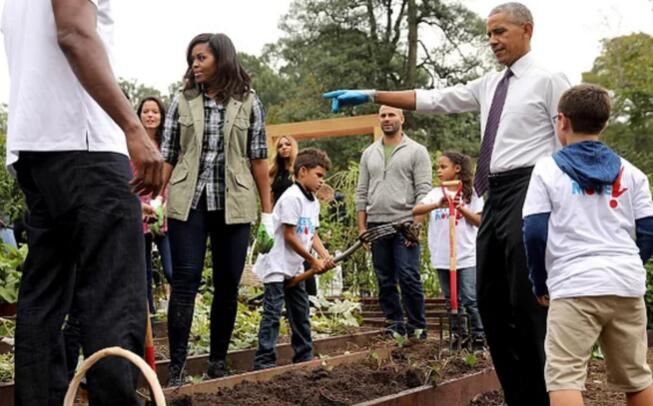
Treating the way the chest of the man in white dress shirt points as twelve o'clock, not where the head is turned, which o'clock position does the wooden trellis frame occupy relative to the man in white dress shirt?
The wooden trellis frame is roughly at 4 o'clock from the man in white dress shirt.

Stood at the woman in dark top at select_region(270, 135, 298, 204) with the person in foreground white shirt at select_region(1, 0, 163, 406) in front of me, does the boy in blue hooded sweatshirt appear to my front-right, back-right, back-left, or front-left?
front-left

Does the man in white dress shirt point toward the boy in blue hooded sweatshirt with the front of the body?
no

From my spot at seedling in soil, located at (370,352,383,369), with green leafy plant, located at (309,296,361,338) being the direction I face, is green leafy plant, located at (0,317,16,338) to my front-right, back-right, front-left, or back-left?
front-left

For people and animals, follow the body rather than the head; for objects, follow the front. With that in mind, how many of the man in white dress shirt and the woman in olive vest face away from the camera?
0

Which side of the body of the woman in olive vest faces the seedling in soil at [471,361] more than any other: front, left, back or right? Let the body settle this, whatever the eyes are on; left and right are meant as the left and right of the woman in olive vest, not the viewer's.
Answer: left

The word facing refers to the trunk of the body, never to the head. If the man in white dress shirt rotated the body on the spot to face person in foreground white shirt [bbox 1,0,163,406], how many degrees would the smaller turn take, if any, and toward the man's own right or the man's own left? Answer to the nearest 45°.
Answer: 0° — they already face them

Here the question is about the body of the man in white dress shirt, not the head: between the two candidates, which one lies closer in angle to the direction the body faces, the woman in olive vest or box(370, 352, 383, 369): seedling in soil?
the woman in olive vest

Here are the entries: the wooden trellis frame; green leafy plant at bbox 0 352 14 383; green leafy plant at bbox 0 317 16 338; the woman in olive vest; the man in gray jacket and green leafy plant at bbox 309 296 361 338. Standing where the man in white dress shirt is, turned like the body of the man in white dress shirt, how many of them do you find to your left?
0

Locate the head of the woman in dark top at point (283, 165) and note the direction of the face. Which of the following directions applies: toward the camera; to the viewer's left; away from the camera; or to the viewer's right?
toward the camera

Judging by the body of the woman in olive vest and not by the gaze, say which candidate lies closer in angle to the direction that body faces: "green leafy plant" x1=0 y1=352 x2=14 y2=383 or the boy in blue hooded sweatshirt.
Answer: the boy in blue hooded sweatshirt

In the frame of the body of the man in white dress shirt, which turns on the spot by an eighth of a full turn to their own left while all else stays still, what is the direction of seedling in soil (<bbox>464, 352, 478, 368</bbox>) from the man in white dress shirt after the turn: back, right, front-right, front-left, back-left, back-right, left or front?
back

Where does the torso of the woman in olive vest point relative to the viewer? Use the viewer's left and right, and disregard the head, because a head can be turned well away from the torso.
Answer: facing the viewer

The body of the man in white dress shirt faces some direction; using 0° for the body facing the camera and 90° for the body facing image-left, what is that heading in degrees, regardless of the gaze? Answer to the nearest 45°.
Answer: approximately 45°
